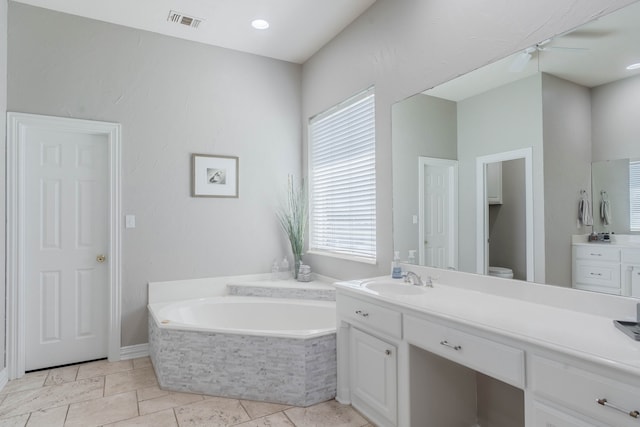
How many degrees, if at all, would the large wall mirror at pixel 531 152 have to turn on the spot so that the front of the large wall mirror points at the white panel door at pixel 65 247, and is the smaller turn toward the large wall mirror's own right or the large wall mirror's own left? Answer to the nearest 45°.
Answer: approximately 45° to the large wall mirror's own right

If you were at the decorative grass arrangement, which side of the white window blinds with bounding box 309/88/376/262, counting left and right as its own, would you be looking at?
right

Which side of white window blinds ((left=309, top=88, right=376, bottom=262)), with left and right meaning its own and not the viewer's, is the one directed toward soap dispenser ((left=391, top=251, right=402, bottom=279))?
left

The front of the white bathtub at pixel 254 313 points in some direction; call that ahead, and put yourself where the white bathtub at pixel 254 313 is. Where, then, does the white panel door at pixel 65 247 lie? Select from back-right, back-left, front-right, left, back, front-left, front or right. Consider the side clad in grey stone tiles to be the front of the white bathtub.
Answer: right

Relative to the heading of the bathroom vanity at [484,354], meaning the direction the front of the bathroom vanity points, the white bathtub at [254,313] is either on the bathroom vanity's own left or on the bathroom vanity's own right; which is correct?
on the bathroom vanity's own right

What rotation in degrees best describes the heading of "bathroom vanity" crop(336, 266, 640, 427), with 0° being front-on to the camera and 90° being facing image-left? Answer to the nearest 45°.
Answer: approximately 45°

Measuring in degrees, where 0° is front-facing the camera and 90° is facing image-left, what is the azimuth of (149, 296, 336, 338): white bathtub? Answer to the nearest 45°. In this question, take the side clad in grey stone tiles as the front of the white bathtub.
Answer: approximately 0°

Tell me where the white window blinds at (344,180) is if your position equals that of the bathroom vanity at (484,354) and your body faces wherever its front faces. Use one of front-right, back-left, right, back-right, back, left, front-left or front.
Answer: right

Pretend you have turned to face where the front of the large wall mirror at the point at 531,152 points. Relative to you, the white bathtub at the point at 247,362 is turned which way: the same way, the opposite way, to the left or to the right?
to the left

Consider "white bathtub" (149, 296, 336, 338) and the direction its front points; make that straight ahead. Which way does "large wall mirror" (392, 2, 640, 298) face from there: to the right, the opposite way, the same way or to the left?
to the right

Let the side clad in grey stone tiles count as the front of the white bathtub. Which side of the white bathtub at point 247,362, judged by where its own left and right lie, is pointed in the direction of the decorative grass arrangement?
back
